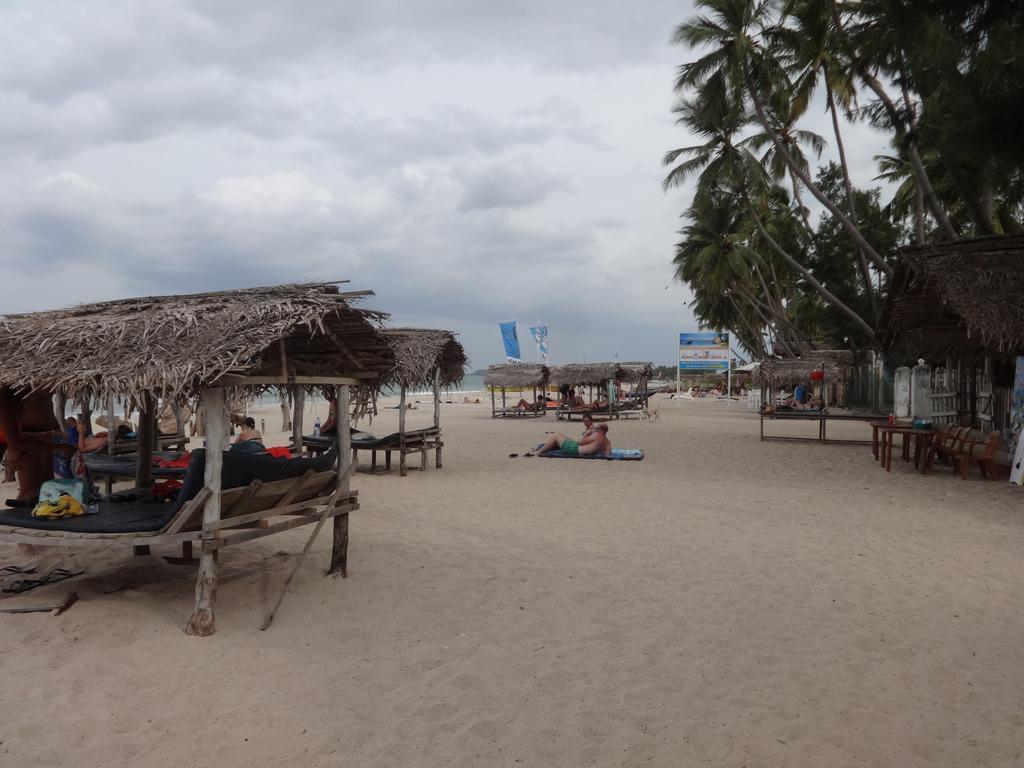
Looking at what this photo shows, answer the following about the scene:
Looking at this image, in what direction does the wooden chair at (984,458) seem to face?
to the viewer's left

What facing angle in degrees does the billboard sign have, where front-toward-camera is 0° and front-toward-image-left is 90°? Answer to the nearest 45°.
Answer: approximately 0°

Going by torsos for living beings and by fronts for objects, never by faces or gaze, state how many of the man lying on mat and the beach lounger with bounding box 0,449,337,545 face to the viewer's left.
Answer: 2

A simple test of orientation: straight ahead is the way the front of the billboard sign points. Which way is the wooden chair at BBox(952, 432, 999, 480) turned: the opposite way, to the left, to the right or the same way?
to the right

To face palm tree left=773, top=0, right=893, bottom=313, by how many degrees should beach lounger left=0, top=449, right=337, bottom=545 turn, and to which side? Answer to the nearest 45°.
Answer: approximately 135° to its right

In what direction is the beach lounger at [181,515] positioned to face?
to the viewer's left

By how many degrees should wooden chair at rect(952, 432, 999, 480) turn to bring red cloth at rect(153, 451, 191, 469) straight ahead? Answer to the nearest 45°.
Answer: approximately 45° to its left

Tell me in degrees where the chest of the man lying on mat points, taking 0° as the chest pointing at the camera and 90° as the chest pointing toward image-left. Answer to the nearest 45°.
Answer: approximately 90°

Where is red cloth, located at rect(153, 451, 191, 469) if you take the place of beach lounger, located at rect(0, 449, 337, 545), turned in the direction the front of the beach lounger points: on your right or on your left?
on your right
